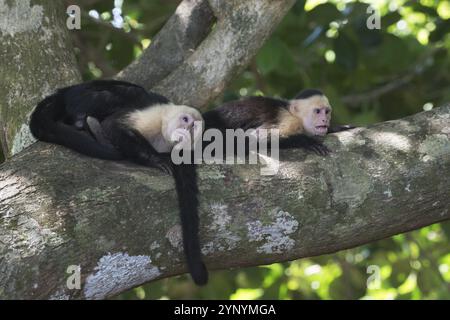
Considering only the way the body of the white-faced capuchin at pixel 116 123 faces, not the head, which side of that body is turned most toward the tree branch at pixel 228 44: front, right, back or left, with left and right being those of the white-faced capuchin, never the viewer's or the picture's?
front

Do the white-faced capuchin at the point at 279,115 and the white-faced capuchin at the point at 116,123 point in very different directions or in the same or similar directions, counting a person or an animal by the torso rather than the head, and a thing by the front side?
same or similar directions

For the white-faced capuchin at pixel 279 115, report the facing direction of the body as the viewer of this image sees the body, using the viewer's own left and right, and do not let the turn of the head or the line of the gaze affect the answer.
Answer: facing to the right of the viewer

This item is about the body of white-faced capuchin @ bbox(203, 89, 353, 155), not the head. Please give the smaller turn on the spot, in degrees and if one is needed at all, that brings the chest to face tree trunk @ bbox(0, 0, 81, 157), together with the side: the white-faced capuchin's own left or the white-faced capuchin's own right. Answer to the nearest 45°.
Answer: approximately 135° to the white-faced capuchin's own right

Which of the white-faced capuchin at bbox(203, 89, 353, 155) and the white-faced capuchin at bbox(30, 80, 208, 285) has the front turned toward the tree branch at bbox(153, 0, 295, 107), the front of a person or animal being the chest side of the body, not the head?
the white-faced capuchin at bbox(30, 80, 208, 285)

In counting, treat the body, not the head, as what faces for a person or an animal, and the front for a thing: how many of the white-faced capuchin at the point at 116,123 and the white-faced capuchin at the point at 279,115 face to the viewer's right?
2

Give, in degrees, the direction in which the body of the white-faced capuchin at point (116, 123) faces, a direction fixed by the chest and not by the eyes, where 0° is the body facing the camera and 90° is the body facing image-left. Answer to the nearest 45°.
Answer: approximately 270°
